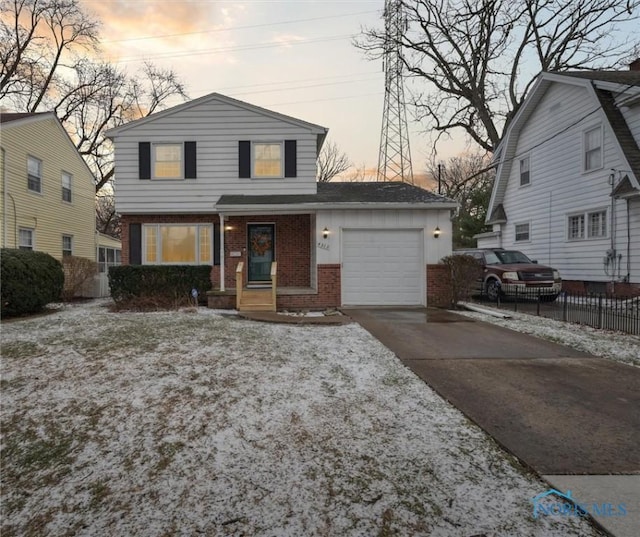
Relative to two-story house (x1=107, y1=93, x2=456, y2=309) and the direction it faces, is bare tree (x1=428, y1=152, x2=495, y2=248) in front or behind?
behind

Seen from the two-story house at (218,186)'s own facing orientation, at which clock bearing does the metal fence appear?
The metal fence is roughly at 10 o'clock from the two-story house.

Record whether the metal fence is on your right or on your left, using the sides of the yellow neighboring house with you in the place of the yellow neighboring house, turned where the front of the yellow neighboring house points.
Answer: on your left

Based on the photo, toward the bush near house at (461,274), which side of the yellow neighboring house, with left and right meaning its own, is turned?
left

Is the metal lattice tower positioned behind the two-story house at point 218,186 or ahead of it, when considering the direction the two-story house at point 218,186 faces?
behind

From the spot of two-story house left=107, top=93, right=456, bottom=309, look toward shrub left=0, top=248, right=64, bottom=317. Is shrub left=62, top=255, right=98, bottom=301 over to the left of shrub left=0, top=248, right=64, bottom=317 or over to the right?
right

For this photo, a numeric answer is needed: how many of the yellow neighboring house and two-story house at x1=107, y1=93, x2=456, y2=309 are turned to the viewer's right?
0

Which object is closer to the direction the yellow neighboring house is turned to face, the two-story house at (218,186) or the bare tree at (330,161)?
the two-story house

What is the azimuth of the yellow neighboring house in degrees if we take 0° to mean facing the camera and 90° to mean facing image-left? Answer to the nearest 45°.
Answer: approximately 45°

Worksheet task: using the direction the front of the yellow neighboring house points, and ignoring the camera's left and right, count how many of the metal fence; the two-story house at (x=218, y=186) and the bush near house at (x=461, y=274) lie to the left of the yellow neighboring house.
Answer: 3

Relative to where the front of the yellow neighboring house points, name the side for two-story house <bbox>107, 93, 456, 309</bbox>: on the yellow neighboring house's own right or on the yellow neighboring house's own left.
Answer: on the yellow neighboring house's own left

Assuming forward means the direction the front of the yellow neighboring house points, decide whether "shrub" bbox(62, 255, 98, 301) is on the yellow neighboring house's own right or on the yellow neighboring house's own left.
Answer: on the yellow neighboring house's own left

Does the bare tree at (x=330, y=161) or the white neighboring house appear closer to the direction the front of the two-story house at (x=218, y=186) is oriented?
the white neighboring house

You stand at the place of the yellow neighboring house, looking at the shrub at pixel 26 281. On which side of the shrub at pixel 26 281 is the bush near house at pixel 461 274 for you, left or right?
left

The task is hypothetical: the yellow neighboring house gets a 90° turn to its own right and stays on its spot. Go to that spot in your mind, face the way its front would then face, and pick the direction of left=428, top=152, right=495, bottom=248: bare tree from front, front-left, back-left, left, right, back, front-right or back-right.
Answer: back-right

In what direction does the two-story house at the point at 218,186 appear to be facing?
toward the camera
